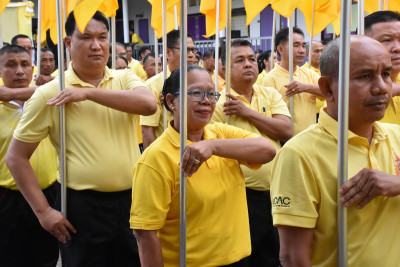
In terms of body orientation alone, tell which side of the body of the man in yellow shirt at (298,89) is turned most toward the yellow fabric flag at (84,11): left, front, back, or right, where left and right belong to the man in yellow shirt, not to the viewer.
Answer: right

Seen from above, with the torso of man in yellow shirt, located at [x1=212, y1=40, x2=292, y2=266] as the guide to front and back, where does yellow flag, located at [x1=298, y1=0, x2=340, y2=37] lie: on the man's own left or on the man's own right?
on the man's own left

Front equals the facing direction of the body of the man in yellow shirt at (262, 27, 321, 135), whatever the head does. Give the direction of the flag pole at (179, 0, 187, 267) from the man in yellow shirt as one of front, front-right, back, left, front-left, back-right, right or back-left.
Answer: front-right

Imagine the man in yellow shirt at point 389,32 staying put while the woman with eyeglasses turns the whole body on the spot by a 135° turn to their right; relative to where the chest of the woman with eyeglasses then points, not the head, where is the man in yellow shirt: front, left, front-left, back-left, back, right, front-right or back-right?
back-right

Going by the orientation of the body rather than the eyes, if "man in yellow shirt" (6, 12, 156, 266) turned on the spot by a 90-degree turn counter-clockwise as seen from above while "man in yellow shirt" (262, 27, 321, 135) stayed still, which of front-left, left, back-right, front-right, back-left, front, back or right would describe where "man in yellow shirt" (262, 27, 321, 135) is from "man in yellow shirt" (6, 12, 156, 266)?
front

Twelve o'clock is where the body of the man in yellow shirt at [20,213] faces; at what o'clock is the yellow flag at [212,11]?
The yellow flag is roughly at 8 o'clock from the man in yellow shirt.

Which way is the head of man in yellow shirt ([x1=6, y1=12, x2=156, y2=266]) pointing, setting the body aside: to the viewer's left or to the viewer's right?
to the viewer's right

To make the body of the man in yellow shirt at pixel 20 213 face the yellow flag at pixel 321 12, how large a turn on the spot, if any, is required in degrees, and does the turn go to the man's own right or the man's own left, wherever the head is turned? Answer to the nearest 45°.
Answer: approximately 90° to the man's own left
